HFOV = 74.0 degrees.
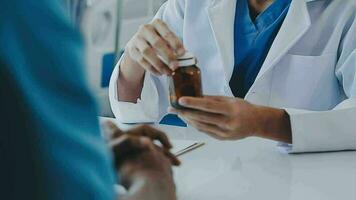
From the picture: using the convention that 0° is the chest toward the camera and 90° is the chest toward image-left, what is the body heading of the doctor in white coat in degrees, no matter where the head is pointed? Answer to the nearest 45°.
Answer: approximately 45°
